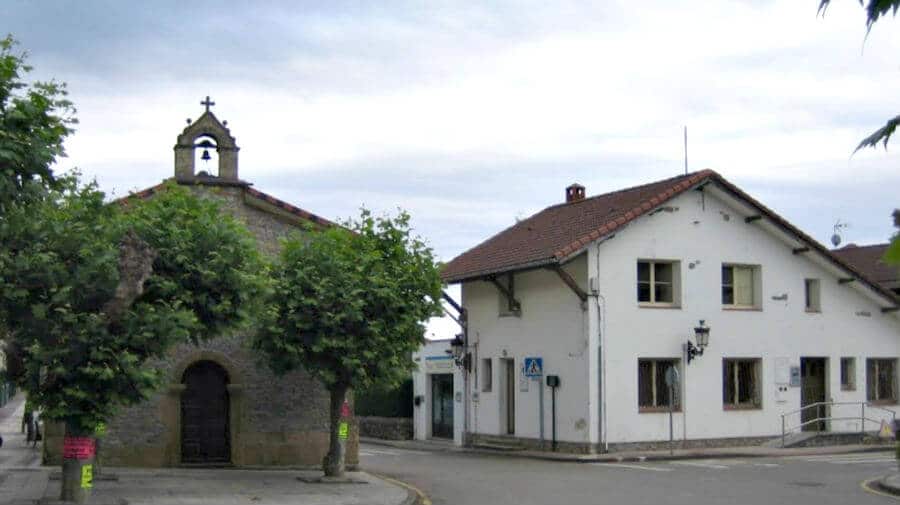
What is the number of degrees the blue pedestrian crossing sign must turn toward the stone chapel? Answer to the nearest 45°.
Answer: approximately 45° to its right

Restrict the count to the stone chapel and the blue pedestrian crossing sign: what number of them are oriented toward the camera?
2

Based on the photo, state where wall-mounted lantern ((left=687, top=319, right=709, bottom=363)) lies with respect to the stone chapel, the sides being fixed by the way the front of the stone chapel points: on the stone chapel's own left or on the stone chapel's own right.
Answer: on the stone chapel's own left

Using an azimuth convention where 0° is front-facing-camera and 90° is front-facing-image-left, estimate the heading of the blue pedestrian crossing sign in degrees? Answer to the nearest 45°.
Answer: approximately 0°

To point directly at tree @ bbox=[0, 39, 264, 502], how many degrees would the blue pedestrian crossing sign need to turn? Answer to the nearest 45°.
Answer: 0° — it already faces it

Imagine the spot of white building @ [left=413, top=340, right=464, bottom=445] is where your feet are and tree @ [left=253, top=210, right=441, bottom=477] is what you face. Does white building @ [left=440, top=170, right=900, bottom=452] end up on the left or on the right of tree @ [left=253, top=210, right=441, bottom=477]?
left

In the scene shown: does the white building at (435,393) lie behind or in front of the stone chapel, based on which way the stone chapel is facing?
behind

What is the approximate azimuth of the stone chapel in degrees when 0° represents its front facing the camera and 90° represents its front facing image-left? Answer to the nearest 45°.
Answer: approximately 0°

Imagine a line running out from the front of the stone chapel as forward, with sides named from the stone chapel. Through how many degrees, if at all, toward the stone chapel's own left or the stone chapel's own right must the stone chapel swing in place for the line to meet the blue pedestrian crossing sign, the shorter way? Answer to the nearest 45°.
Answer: approximately 135° to the stone chapel's own left

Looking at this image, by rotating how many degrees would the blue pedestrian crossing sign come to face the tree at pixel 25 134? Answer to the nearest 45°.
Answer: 0° — it already faces it

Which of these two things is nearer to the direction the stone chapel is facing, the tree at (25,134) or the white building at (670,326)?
the tree

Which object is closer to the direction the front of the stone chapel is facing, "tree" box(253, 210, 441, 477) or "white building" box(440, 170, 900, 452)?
the tree
